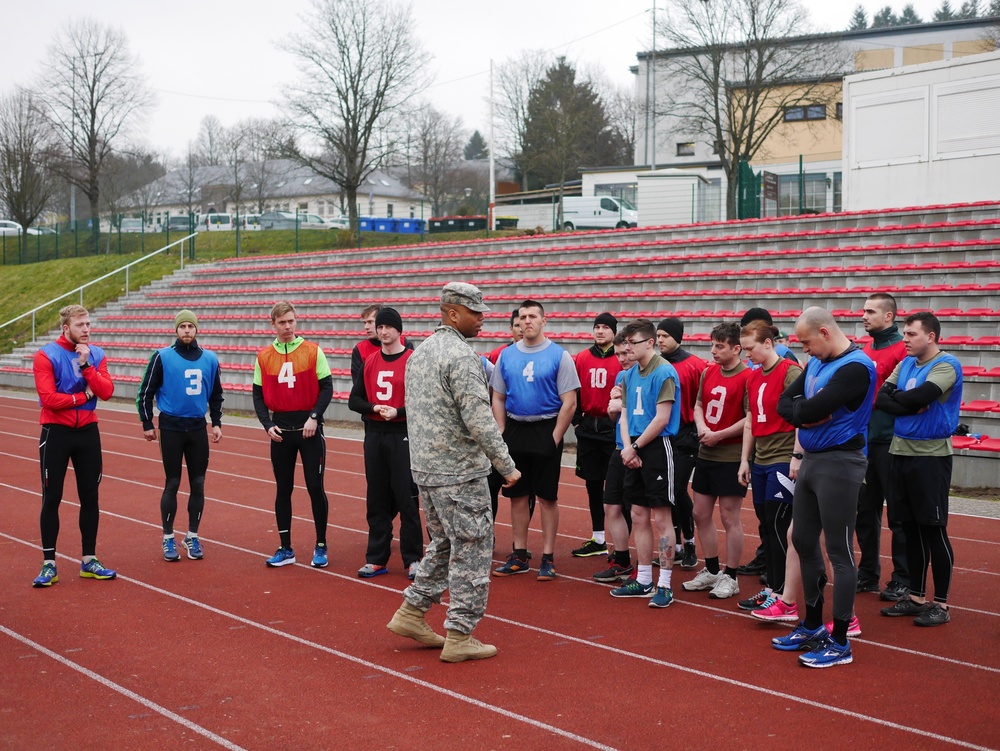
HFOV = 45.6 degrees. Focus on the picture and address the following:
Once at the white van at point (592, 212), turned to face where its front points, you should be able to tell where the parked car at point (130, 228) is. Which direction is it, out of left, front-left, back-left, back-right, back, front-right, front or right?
back

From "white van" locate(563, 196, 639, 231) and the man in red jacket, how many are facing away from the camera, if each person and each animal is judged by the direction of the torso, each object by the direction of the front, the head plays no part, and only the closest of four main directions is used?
0

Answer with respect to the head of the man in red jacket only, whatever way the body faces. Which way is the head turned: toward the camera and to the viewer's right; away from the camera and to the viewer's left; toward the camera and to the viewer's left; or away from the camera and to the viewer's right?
toward the camera and to the viewer's right

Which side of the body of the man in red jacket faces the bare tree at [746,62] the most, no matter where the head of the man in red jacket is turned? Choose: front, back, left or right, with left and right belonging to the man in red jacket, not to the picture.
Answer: left

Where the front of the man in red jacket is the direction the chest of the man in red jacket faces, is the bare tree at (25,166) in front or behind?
behind

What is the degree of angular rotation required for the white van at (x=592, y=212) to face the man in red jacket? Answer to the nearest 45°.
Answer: approximately 90° to its right

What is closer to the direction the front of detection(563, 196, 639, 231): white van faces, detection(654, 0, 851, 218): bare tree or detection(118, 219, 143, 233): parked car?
the bare tree

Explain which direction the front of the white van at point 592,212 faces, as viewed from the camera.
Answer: facing to the right of the viewer

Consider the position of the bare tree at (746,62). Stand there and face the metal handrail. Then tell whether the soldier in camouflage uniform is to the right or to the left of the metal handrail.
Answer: left

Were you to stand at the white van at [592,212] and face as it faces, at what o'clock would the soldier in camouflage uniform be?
The soldier in camouflage uniform is roughly at 3 o'clock from the white van.
